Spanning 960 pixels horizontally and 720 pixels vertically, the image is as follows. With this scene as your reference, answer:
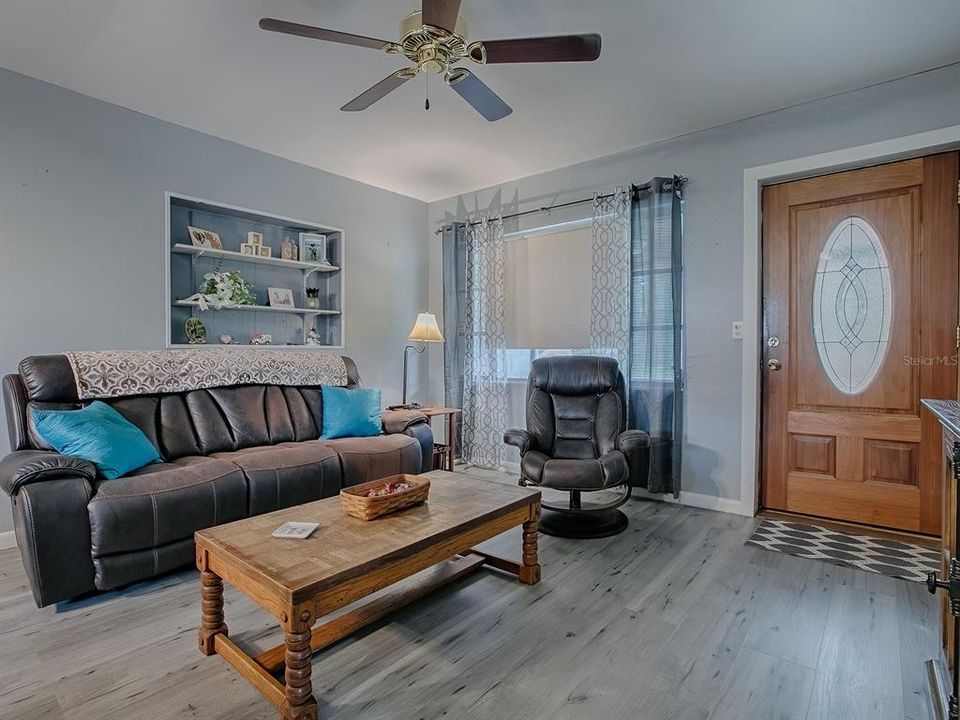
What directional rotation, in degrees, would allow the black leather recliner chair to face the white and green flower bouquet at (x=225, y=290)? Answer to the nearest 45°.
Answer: approximately 90° to its right

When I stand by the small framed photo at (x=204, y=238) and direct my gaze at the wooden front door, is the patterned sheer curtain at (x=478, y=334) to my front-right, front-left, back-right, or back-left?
front-left

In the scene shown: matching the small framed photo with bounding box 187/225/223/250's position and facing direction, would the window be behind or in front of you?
in front

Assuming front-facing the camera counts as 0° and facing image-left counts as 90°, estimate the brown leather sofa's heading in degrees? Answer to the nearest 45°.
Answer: approximately 315°

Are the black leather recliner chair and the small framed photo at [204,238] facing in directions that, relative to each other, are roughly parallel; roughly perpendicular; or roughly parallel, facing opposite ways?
roughly perpendicular

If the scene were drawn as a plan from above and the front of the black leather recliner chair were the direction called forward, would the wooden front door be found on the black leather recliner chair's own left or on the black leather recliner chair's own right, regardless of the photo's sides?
on the black leather recliner chair's own left

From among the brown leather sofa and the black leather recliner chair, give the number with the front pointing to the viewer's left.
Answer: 0

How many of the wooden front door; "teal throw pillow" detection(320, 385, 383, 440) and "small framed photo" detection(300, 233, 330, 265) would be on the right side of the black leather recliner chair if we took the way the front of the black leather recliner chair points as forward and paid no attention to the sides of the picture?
2

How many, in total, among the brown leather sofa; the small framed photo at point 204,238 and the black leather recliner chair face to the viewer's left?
0

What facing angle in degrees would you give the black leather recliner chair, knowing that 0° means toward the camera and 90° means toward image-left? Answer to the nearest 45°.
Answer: approximately 0°

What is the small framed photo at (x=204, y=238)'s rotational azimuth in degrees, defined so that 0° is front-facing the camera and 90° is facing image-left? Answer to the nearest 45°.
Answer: approximately 315°

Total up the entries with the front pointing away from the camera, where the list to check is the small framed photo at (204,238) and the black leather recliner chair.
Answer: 0

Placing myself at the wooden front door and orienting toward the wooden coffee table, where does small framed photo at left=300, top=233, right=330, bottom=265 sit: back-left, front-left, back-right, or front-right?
front-right

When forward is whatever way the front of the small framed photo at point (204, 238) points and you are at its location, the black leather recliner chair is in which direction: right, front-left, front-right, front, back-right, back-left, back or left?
front

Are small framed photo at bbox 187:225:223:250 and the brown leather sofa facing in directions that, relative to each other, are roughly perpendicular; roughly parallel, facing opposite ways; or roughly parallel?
roughly parallel

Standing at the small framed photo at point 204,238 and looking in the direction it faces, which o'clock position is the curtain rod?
The curtain rod is roughly at 11 o'clock from the small framed photo.

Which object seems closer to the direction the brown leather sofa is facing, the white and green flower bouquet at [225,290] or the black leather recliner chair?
the black leather recliner chair

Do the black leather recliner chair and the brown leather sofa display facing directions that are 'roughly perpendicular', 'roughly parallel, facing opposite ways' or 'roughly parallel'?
roughly perpendicular

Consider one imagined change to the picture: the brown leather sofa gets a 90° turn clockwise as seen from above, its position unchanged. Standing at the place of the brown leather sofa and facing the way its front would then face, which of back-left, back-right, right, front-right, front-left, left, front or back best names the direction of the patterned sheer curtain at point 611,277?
back-left

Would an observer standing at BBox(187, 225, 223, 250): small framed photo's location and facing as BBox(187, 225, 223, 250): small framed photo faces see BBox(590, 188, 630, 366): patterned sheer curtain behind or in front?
in front
